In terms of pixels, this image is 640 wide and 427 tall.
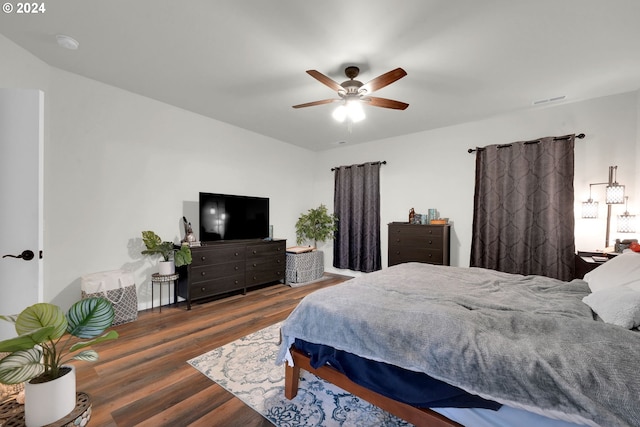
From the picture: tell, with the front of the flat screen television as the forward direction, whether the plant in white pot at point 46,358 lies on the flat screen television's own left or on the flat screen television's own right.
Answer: on the flat screen television's own right

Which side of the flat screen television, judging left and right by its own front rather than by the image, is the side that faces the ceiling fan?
front

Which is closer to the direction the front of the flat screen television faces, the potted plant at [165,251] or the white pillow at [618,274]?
the white pillow

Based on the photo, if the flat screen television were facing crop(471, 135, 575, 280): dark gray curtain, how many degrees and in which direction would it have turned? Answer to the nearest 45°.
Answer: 0° — it already faces it

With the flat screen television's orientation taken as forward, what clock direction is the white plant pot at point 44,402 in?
The white plant pot is roughly at 2 o'clock from the flat screen television.

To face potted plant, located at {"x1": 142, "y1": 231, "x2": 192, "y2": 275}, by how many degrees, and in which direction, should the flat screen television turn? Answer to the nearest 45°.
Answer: approximately 90° to its right

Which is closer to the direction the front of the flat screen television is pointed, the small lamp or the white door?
the small lamp

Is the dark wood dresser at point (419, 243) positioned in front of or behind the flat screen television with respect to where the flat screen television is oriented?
in front

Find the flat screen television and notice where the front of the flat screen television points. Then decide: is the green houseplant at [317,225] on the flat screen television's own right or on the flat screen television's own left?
on the flat screen television's own left

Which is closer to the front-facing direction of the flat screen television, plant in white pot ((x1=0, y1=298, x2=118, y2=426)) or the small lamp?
the small lamp

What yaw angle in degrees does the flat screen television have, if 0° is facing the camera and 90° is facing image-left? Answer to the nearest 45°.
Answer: approximately 315°

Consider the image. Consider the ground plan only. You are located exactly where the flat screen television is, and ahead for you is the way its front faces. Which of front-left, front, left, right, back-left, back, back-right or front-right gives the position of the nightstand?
front

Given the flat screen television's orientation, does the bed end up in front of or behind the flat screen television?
in front

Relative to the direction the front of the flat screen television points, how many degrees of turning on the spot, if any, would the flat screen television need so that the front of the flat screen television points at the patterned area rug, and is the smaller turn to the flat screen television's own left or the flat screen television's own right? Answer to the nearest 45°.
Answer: approximately 45° to the flat screen television's own right

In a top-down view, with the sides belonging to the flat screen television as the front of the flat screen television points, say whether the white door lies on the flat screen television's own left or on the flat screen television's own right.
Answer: on the flat screen television's own right
